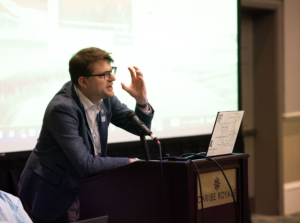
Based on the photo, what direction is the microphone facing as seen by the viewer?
to the viewer's left

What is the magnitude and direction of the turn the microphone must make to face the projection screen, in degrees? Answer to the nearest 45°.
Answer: approximately 90° to its right

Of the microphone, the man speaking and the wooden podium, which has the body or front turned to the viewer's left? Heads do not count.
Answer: the microphone

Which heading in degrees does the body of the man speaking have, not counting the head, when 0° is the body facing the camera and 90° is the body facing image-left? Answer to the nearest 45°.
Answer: approximately 315°

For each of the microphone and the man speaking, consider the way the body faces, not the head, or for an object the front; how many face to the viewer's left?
1
